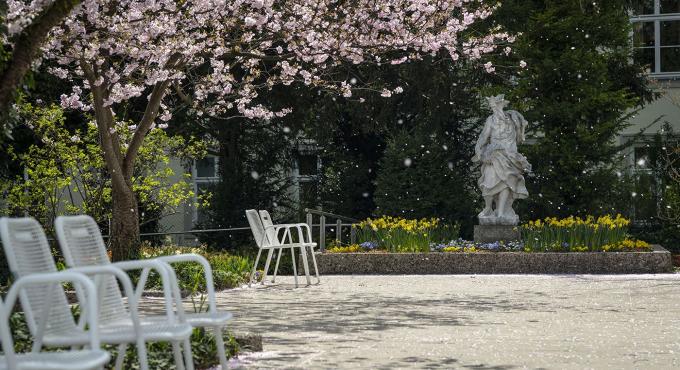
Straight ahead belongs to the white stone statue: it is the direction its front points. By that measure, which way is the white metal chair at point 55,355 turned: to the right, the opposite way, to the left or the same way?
to the left

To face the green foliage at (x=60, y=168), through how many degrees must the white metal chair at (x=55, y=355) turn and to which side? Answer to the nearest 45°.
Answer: approximately 135° to its left

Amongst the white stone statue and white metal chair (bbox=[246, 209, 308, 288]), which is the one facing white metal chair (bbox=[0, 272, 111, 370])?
the white stone statue

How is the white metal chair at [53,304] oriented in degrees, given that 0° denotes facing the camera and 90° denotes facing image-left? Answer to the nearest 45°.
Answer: approximately 315°

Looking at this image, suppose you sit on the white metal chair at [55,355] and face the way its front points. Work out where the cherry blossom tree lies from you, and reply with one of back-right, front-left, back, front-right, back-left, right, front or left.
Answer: back-left

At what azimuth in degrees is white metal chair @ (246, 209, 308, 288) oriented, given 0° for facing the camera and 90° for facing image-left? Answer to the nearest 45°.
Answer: approximately 270°

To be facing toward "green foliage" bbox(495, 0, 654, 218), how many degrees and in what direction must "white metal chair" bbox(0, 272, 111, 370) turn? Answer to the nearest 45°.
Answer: approximately 90° to its left

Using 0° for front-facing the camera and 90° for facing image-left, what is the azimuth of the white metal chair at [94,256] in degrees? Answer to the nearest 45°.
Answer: approximately 315°

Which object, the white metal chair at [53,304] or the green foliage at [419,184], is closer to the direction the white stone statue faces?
the white metal chair
